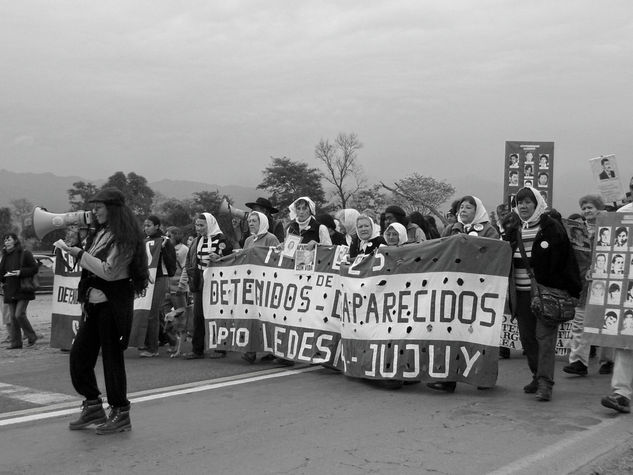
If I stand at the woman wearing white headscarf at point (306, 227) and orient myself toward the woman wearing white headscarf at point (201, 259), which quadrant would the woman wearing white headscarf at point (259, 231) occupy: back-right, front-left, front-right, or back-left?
front-right

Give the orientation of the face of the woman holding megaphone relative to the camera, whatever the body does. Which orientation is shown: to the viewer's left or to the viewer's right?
to the viewer's left

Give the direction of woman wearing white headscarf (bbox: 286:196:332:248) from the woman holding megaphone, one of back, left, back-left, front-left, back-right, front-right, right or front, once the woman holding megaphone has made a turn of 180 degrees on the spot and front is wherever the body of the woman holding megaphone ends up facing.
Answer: front-left

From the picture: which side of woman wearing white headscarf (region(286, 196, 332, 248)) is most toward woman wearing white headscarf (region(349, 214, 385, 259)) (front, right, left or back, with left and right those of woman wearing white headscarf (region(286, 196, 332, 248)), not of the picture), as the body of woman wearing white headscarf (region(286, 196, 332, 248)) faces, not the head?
left

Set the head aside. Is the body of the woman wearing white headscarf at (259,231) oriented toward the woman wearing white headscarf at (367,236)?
no

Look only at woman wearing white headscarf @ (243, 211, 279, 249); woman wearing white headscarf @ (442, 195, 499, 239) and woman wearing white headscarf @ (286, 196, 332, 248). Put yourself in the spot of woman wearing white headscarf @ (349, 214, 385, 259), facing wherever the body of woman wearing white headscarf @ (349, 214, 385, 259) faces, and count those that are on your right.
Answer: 2

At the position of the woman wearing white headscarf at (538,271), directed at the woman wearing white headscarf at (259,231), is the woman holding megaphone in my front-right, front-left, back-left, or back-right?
front-left

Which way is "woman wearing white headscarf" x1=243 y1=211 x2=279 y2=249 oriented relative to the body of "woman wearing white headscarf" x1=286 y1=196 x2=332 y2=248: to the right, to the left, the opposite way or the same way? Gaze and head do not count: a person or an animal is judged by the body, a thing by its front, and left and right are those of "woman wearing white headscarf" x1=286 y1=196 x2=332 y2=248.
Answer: the same way

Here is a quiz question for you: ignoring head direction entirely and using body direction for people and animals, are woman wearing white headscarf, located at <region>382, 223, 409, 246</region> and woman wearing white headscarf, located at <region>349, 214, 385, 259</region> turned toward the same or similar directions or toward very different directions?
same or similar directions

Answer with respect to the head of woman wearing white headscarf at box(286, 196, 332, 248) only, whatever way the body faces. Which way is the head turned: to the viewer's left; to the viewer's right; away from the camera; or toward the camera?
toward the camera

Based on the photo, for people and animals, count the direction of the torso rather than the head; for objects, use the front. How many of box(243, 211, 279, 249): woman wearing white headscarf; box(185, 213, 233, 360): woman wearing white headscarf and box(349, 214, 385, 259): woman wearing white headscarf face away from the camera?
0

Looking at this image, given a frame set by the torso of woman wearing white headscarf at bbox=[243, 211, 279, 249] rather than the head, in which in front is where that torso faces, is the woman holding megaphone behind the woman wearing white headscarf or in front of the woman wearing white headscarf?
in front

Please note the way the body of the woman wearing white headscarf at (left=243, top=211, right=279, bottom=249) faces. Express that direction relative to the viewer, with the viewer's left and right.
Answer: facing the viewer and to the left of the viewer

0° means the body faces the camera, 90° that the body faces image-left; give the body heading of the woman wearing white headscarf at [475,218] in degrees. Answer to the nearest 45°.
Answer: approximately 45°

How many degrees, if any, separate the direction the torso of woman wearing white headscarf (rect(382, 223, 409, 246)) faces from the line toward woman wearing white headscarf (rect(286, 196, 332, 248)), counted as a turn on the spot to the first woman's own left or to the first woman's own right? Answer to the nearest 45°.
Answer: approximately 90° to the first woman's own right

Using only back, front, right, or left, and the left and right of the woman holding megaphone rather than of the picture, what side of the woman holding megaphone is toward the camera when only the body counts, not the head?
left

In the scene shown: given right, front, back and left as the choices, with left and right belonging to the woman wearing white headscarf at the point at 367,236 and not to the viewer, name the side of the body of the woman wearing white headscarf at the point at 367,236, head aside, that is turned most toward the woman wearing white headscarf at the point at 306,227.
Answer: right

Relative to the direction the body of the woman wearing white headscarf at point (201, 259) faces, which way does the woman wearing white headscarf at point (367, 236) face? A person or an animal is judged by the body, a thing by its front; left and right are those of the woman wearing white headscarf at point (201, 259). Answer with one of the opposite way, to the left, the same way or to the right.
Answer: the same way
